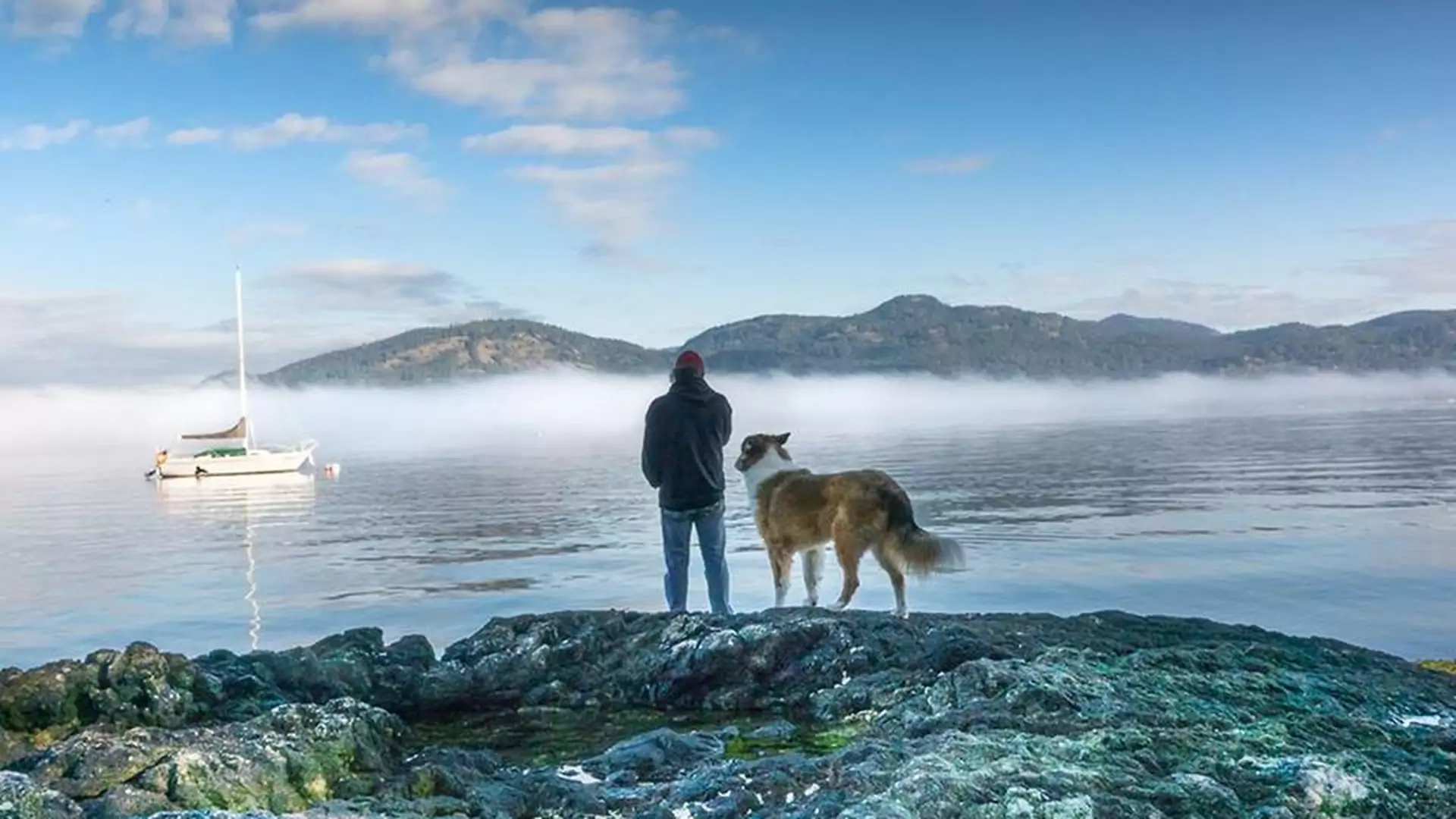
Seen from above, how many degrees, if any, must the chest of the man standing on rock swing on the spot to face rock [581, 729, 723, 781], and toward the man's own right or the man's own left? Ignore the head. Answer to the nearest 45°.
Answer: approximately 180°

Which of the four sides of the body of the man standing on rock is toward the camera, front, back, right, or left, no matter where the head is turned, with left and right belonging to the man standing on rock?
back

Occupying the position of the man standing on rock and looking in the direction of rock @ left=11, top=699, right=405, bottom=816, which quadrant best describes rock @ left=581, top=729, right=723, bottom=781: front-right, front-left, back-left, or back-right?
front-left

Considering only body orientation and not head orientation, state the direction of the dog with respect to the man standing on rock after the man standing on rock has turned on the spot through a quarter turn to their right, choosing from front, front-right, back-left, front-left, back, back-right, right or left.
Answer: front

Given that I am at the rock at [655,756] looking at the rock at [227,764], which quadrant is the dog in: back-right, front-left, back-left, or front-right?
back-right

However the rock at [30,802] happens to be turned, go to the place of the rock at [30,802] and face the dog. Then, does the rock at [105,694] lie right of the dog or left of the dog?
left

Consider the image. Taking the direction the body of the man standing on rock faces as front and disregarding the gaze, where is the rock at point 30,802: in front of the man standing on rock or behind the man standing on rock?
behind

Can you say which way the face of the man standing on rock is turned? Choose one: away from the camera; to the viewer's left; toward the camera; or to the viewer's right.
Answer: away from the camera

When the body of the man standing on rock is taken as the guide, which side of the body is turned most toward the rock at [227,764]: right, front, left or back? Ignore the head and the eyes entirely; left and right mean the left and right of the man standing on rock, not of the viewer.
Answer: back

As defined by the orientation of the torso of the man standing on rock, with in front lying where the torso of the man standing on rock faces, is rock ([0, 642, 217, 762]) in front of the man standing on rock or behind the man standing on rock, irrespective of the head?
behind
